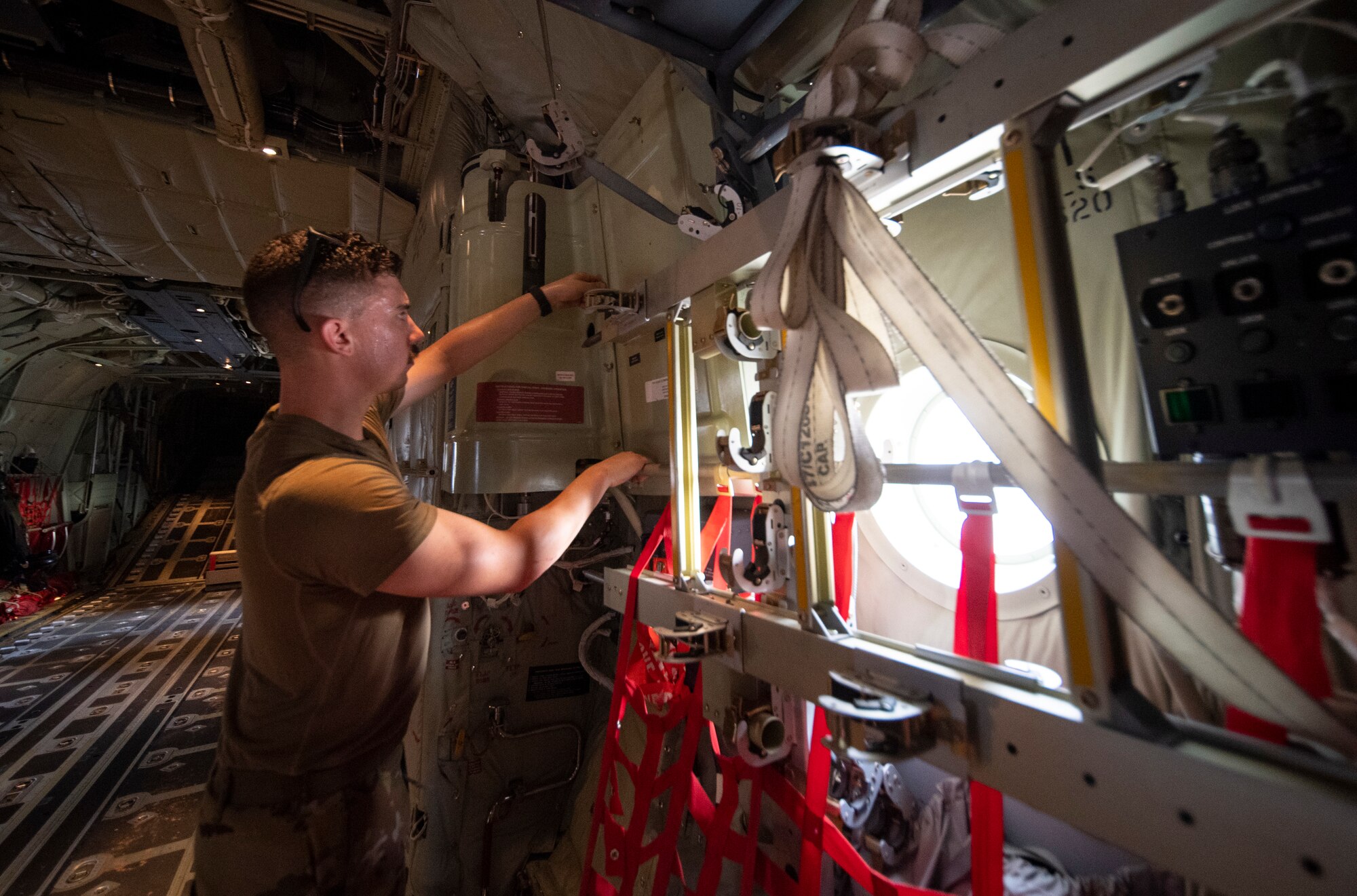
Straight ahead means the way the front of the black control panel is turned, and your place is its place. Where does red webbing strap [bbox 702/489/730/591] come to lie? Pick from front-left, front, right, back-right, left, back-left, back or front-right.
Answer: front-right

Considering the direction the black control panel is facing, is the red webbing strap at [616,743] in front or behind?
in front

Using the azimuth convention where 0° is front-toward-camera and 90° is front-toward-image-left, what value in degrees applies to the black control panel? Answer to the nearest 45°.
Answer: approximately 45°

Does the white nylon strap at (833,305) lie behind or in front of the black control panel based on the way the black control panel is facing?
in front
